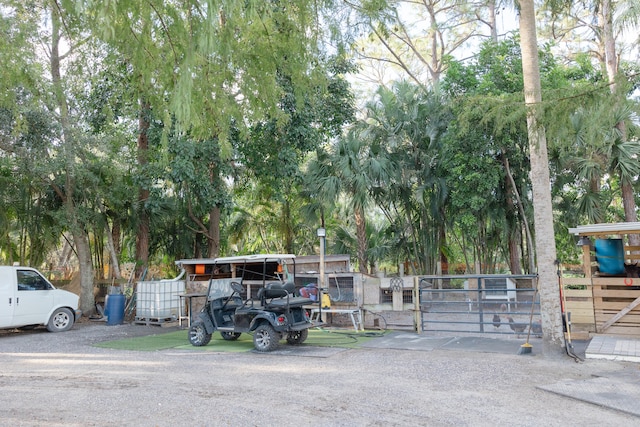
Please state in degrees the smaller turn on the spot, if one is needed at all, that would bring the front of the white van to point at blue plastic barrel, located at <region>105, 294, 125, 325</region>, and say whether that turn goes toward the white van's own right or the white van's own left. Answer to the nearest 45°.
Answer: approximately 45° to the white van's own left

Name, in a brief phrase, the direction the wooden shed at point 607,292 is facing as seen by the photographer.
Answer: facing the viewer

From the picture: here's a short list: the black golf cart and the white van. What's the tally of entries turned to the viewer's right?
1

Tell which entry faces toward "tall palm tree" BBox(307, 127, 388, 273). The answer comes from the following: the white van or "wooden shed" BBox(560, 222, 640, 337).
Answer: the white van

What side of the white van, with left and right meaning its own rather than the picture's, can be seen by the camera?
right

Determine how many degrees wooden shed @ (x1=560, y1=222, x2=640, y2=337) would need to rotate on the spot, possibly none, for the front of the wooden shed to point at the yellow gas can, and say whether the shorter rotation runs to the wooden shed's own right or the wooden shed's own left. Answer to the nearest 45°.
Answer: approximately 90° to the wooden shed's own right

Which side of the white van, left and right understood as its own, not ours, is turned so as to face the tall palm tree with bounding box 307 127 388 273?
front

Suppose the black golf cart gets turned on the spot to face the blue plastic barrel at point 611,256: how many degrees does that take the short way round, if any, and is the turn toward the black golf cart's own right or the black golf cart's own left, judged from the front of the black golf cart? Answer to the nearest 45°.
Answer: approximately 135° to the black golf cart's own right

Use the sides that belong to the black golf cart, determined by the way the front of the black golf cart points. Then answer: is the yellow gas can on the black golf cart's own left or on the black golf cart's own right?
on the black golf cart's own right

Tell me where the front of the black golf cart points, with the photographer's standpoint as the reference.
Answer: facing away from the viewer and to the left of the viewer

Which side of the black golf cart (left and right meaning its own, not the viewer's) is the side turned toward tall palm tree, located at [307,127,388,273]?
right
